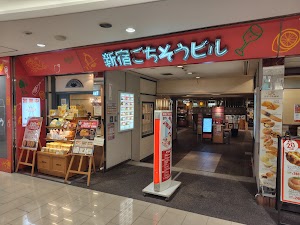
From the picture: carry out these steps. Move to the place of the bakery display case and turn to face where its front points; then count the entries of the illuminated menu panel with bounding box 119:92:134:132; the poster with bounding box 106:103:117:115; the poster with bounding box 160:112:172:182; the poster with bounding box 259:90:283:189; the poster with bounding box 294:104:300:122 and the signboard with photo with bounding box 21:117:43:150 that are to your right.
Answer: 1

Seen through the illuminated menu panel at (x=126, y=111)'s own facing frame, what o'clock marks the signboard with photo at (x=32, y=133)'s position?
The signboard with photo is roughly at 4 o'clock from the illuminated menu panel.

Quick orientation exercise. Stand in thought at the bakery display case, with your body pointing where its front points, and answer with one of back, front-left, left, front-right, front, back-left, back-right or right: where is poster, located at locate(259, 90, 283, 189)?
left

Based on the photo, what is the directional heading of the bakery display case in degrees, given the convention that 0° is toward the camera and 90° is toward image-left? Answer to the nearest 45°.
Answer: approximately 45°

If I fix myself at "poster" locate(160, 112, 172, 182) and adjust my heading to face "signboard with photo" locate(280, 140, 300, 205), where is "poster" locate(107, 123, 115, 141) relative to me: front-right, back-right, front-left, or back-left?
back-left

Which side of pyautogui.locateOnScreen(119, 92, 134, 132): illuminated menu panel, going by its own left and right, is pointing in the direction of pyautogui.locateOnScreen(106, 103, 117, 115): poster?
right

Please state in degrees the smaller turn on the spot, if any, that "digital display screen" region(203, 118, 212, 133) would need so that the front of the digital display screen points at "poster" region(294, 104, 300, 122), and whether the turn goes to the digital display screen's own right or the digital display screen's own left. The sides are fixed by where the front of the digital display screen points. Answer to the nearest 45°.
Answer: approximately 45° to the digital display screen's own left

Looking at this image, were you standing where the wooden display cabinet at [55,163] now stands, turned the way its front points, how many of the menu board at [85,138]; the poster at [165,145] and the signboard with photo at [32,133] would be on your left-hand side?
2

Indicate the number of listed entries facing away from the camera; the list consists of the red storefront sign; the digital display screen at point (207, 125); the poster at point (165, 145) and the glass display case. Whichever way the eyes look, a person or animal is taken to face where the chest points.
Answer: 0

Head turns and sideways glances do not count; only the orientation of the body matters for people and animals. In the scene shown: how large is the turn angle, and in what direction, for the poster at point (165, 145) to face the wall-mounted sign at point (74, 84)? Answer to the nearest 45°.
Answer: approximately 180°

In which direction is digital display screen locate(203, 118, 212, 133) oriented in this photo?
toward the camera

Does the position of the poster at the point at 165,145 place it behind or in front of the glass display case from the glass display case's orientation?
in front

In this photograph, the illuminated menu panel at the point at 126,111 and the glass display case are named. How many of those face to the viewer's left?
0

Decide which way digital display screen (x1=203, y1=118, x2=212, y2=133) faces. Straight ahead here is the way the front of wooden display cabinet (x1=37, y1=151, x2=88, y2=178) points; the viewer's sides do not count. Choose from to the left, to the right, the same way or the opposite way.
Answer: the same way

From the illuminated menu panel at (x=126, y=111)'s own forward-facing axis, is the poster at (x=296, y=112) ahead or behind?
ahead

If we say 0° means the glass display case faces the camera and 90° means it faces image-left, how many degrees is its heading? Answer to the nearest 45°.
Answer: approximately 315°

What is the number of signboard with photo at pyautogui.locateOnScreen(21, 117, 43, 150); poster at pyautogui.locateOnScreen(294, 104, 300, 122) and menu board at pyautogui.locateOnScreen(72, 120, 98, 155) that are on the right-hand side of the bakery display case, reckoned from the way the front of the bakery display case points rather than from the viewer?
1
